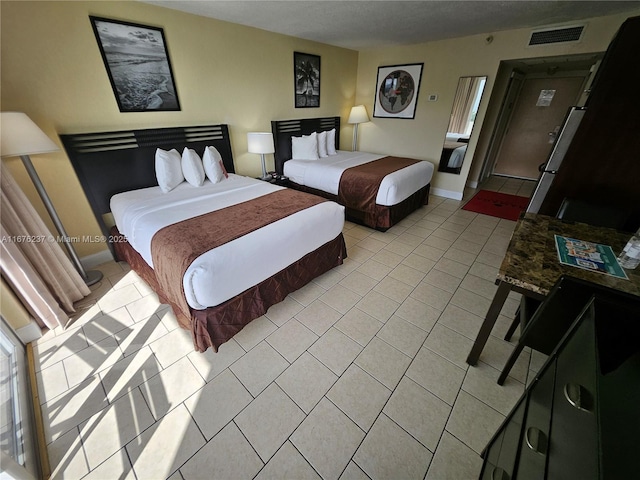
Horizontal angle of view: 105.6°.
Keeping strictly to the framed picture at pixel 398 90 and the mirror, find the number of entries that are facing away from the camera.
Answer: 0

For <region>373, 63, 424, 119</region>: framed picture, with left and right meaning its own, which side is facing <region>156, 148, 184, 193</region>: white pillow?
front

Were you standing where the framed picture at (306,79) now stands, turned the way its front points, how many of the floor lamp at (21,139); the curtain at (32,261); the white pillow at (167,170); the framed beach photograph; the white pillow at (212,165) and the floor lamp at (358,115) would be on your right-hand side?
5

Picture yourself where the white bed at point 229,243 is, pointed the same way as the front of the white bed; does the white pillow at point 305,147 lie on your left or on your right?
on your left

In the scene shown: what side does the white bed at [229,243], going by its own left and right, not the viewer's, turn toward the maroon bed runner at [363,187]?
left

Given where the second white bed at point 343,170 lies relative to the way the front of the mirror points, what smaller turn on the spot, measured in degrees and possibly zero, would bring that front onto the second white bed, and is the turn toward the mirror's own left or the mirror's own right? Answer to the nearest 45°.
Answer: approximately 45° to the mirror's own right

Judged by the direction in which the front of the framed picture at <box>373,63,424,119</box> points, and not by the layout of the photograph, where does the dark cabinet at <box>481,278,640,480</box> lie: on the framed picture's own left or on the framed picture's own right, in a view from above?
on the framed picture's own left

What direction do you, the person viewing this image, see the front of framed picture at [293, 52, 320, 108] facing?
facing the viewer and to the right of the viewer

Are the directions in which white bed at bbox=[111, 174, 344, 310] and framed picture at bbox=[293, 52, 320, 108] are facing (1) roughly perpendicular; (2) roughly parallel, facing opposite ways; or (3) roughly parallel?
roughly parallel

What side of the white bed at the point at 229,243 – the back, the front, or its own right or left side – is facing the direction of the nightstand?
left

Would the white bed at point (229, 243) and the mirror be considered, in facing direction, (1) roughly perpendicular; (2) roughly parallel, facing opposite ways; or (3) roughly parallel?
roughly perpendicular

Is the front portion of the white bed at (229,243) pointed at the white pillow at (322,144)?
no

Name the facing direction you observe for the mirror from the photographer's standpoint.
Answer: facing the viewer

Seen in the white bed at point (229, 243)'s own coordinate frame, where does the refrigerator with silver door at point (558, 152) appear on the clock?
The refrigerator with silver door is roughly at 11 o'clock from the white bed.

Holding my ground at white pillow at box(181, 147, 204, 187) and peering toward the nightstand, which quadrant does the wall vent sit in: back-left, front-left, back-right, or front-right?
front-right

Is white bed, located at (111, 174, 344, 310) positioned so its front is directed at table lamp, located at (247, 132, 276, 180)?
no

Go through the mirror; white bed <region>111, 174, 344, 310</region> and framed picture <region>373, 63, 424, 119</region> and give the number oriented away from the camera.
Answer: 0

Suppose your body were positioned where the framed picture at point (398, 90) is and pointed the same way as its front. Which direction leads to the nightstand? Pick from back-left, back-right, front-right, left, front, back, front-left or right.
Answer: front

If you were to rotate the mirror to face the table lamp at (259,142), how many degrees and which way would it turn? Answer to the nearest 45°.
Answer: approximately 45° to its right

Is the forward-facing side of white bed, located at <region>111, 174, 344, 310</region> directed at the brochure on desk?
yes

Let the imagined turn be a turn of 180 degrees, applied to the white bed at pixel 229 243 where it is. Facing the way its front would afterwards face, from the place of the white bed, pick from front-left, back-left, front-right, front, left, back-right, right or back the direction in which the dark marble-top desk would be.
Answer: back
